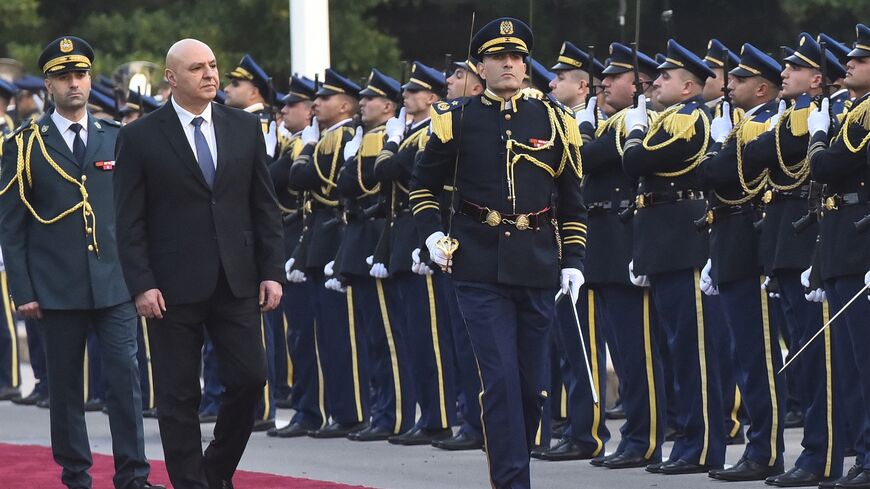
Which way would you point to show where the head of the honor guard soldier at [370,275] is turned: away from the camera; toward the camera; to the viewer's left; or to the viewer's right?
to the viewer's left

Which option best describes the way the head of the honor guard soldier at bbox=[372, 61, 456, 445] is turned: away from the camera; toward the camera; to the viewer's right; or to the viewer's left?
to the viewer's left

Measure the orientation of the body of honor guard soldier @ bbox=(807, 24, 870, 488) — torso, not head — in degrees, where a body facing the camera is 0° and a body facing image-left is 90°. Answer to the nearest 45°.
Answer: approximately 45°

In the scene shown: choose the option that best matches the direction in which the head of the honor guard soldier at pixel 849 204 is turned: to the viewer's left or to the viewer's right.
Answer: to the viewer's left

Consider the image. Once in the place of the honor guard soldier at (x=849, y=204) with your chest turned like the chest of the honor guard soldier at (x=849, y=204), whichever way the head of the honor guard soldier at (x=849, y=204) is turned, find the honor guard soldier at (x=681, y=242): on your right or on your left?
on your right

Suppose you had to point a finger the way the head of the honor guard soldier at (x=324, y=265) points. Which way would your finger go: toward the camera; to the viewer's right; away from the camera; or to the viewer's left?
to the viewer's left

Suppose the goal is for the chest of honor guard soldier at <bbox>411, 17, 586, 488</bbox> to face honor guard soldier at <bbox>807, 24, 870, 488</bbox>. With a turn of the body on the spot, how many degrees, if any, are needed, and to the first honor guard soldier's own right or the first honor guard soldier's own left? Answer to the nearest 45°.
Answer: approximately 90° to the first honor guard soldier's own left

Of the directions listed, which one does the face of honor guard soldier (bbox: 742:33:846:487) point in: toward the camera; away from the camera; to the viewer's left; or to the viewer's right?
to the viewer's left
